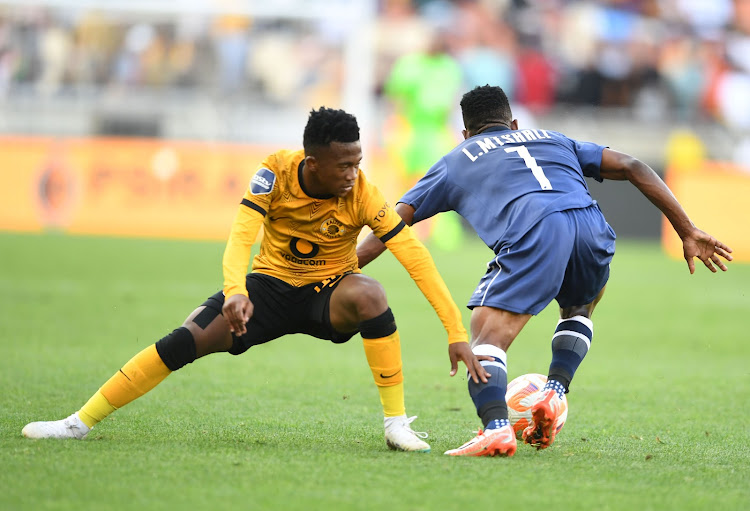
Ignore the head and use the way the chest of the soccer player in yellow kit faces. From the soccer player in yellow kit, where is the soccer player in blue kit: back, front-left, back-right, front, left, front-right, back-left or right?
left

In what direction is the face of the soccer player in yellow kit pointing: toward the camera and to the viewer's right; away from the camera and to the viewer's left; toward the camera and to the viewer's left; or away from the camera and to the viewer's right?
toward the camera and to the viewer's right

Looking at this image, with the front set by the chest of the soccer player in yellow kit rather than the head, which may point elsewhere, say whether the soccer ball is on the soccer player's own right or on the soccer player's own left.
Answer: on the soccer player's own left

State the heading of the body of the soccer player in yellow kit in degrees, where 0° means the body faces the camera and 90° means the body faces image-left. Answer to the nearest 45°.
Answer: approximately 0°
